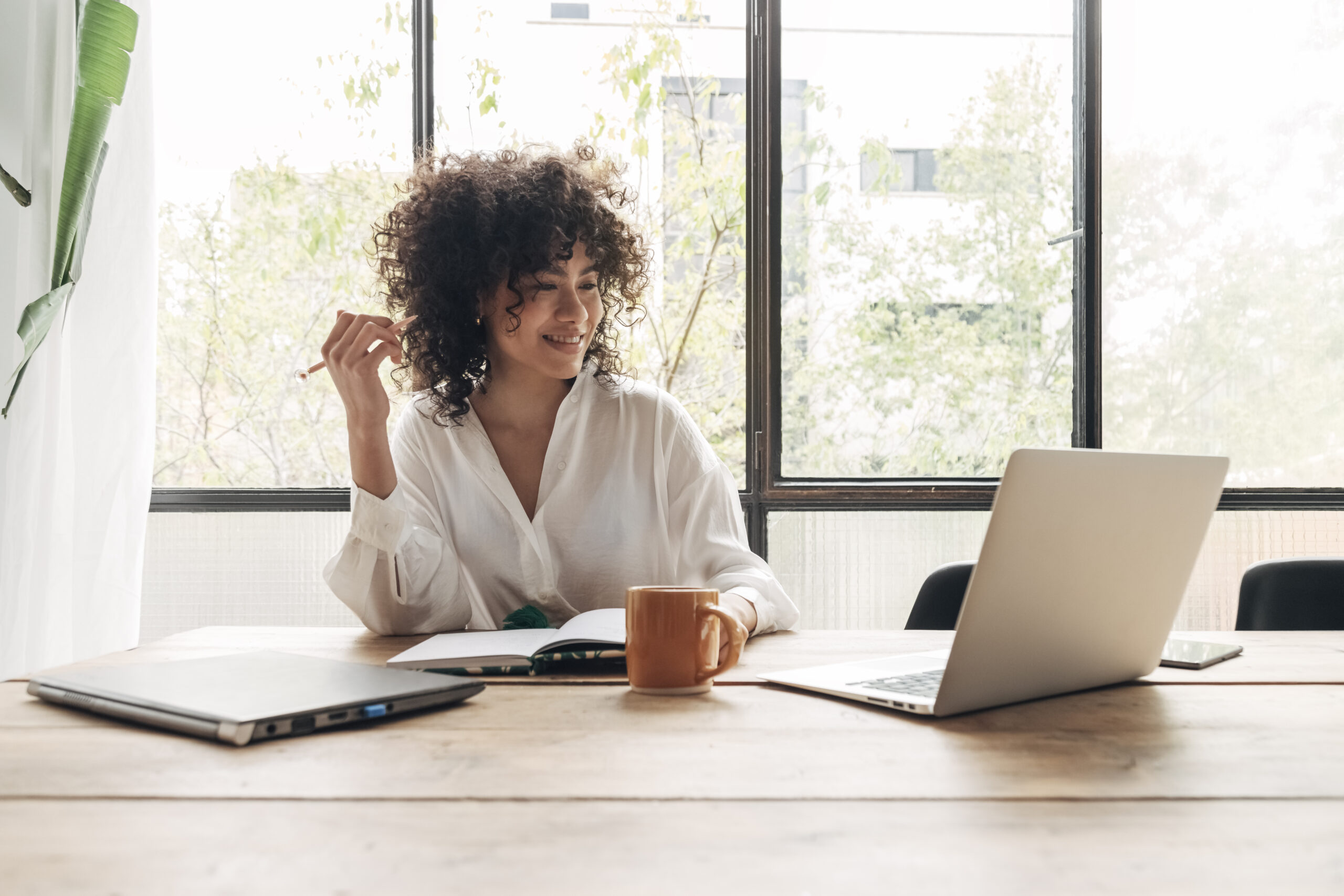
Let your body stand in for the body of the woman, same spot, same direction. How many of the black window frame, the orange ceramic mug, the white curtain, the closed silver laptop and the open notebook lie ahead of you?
3

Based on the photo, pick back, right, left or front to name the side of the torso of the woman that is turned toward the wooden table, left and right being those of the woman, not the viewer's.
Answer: front

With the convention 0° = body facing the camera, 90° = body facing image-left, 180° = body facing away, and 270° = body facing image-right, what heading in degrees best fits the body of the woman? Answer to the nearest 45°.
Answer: approximately 0°

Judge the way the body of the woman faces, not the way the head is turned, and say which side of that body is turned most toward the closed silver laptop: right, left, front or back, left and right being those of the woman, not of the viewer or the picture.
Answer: front

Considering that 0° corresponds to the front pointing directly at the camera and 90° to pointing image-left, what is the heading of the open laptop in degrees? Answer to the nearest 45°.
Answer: approximately 135°

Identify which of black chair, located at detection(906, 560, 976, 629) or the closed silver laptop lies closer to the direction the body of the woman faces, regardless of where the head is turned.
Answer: the closed silver laptop

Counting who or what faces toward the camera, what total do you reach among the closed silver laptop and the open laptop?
0

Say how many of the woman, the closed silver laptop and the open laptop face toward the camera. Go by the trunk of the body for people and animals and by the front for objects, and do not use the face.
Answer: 1
